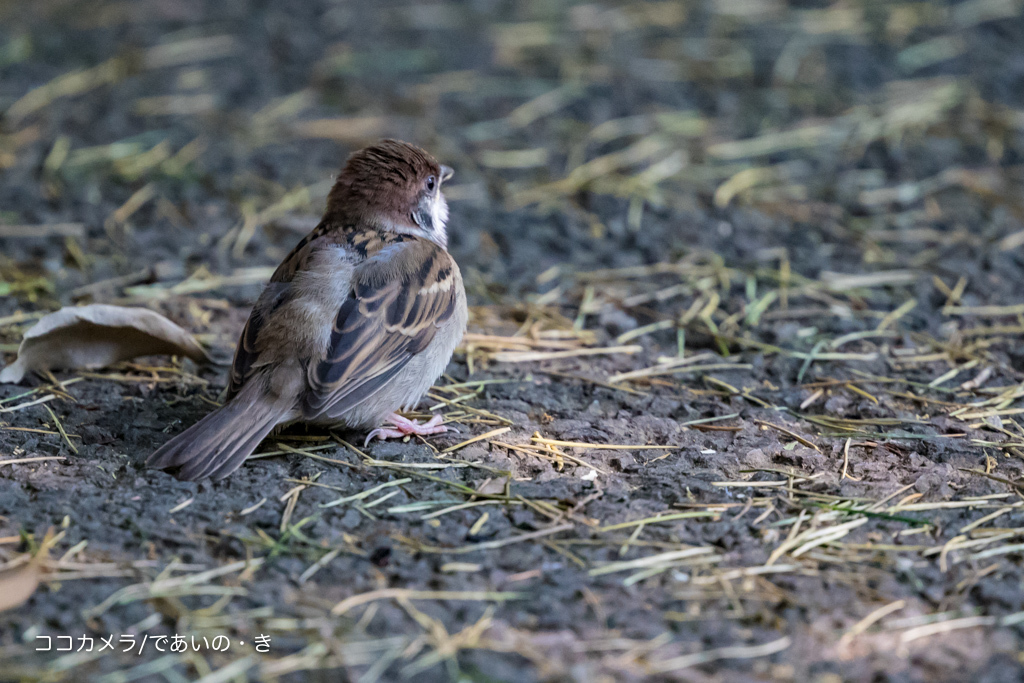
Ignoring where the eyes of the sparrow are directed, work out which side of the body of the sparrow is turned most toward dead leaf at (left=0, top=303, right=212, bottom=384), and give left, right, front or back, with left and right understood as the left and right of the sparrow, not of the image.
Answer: left

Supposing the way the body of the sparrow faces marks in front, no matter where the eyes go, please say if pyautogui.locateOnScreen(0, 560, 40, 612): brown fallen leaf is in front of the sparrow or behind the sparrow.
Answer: behind

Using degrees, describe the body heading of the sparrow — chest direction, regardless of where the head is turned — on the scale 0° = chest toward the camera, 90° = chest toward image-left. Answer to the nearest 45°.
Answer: approximately 225°

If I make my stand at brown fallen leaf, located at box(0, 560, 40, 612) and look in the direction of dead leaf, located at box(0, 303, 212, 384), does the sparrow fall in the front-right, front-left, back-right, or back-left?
front-right

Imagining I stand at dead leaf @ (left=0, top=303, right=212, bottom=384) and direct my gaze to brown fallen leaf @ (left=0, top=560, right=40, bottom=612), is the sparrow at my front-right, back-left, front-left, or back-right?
front-left
